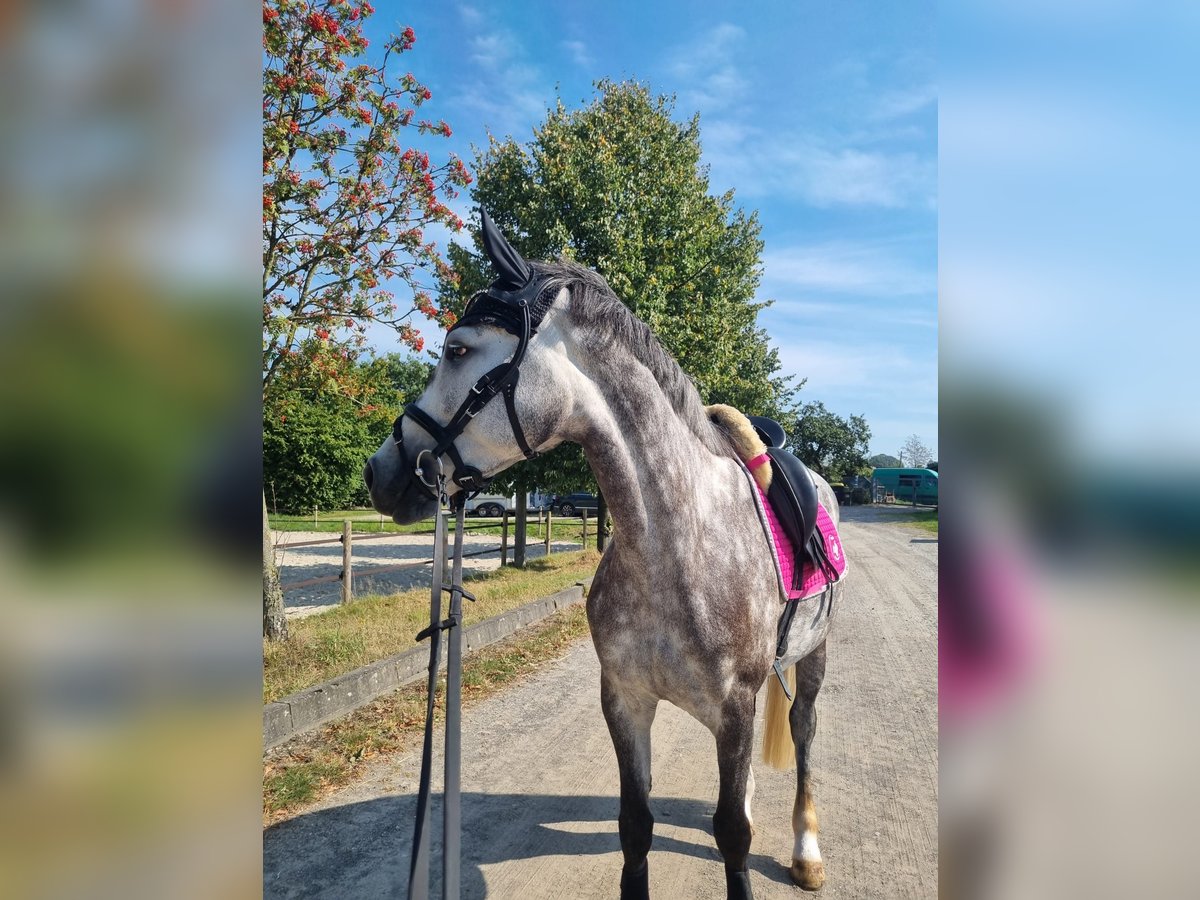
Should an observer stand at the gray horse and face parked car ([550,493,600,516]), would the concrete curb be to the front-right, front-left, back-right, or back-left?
front-left

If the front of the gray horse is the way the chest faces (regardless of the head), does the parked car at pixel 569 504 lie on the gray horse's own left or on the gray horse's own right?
on the gray horse's own right

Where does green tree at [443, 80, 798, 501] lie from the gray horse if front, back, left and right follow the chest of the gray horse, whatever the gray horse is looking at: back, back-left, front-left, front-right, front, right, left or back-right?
back-right

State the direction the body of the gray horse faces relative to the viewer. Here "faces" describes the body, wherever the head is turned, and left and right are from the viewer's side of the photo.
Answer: facing the viewer and to the left of the viewer

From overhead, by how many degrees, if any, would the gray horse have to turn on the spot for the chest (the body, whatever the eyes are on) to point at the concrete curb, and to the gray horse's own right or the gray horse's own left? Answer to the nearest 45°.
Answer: approximately 90° to the gray horse's own right

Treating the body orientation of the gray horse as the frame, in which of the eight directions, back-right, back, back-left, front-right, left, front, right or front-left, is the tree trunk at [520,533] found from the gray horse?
back-right
